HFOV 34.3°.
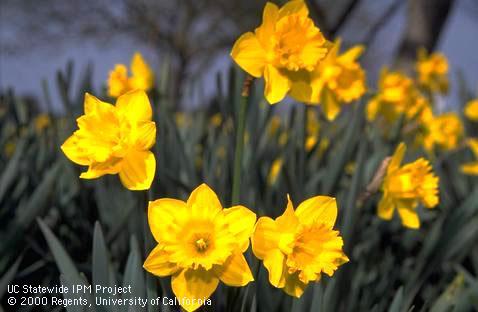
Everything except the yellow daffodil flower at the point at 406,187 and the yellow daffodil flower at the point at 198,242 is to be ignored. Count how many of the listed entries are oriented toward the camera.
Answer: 1

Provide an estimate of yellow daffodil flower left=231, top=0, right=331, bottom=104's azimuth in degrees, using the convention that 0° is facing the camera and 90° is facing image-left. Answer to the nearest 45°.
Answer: approximately 315°

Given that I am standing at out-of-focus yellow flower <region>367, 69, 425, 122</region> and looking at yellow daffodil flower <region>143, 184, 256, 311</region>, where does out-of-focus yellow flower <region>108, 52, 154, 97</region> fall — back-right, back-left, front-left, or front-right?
front-right

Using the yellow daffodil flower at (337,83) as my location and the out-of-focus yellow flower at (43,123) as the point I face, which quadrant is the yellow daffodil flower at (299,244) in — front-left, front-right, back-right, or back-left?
back-left

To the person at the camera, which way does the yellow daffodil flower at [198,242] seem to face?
facing the viewer

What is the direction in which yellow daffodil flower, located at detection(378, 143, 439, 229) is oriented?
to the viewer's right

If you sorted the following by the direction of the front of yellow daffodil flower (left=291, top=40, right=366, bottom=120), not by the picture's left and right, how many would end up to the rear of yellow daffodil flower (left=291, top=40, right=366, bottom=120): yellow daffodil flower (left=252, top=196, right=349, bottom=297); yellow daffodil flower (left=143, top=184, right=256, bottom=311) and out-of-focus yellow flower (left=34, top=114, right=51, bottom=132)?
1

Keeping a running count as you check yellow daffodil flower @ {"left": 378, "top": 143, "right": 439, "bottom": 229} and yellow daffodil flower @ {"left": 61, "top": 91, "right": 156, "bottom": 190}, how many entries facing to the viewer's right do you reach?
1

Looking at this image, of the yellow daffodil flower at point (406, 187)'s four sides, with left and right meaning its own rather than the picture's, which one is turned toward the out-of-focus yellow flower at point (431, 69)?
left

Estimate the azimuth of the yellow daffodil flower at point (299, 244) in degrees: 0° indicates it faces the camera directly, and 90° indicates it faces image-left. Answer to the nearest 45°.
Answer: approximately 315°

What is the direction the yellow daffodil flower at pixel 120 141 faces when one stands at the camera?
facing the viewer and to the left of the viewer
